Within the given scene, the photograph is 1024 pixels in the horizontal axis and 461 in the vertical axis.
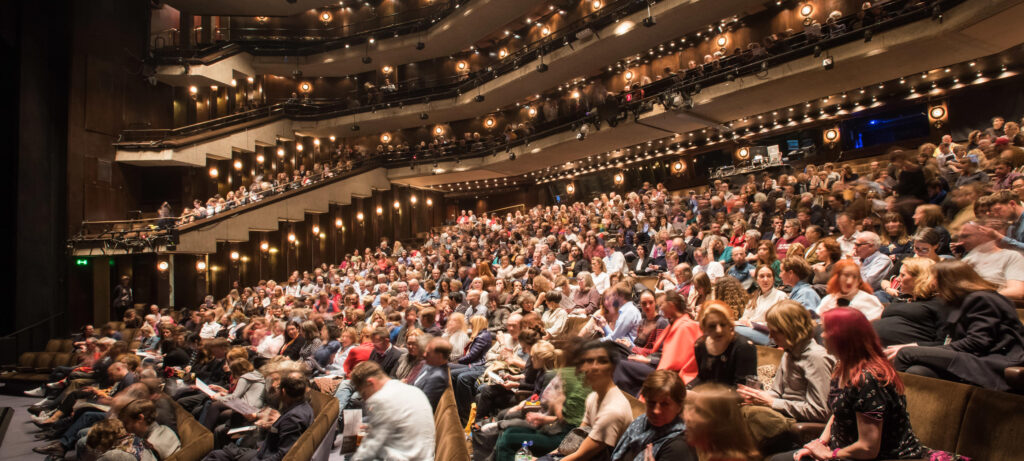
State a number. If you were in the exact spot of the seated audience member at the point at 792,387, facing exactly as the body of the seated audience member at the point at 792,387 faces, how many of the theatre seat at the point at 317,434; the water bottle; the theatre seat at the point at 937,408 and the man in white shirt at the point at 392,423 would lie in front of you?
3

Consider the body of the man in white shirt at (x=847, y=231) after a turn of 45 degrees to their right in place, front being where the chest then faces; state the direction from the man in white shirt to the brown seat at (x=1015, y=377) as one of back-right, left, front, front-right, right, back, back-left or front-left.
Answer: left

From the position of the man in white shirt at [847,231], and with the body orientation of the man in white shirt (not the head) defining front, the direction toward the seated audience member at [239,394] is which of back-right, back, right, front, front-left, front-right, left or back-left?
front

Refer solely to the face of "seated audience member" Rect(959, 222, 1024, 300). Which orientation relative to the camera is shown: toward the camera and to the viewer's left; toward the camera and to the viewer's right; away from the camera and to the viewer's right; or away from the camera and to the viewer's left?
toward the camera and to the viewer's left

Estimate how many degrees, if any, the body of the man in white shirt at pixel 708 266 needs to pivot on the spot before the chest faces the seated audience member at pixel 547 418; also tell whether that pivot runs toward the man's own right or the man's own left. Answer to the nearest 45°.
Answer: approximately 45° to the man's own left

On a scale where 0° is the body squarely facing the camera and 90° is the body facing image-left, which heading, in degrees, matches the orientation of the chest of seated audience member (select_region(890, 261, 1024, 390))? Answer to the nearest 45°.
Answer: approximately 90°

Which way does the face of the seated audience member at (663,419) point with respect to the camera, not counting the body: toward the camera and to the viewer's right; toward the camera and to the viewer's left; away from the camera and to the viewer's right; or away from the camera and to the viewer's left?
toward the camera and to the viewer's left

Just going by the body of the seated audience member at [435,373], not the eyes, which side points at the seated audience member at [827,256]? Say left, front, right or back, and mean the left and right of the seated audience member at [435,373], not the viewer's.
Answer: back

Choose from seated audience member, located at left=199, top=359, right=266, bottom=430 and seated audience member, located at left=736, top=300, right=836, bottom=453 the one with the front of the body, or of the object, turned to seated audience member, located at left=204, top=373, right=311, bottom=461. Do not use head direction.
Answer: seated audience member, located at left=736, top=300, right=836, bottom=453

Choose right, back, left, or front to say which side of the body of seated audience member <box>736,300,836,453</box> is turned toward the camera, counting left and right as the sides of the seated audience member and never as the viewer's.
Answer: left

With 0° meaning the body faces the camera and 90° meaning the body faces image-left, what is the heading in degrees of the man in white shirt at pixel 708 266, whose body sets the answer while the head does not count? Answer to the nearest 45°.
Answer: approximately 45°

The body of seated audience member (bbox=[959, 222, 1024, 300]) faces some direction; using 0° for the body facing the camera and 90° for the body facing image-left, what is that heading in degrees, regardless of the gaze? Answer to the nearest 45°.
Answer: approximately 90°

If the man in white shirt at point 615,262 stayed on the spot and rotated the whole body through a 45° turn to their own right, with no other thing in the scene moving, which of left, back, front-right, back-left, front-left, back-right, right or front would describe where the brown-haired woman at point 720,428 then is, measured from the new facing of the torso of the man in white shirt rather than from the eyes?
left

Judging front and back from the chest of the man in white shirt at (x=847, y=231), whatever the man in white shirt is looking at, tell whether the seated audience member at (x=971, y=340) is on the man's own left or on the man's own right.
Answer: on the man's own left
